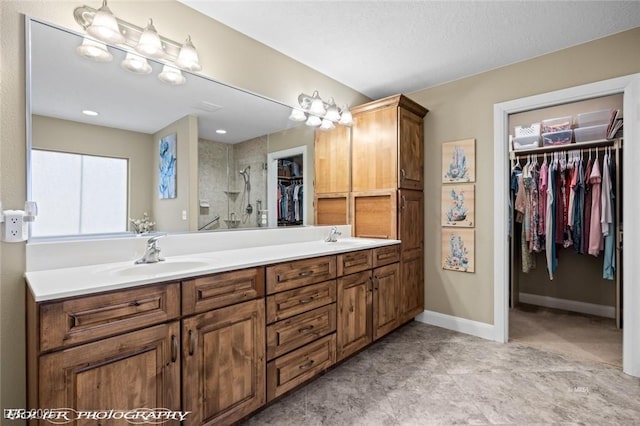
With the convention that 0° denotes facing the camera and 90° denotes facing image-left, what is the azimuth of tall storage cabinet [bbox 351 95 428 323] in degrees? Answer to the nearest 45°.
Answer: approximately 315°

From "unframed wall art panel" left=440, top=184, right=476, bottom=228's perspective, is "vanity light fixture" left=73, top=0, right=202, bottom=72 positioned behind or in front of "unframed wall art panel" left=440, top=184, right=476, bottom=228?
in front

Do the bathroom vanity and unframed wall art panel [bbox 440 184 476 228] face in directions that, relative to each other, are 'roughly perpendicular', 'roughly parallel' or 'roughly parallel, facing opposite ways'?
roughly perpendicular

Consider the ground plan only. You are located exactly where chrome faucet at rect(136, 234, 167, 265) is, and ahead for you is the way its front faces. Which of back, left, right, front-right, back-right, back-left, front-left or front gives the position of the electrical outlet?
back-right

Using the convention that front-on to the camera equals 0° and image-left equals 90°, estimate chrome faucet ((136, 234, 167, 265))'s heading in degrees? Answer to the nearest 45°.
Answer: approximately 315°

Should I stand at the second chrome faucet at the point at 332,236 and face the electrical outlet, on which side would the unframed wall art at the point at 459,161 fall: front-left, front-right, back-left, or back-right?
back-left

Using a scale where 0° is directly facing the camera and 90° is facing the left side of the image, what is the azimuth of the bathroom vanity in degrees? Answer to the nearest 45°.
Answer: approximately 315°

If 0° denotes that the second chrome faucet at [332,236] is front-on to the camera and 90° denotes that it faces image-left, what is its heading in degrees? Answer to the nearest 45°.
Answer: approximately 315°

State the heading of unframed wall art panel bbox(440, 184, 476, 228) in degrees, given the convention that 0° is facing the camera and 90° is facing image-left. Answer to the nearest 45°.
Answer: approximately 0°

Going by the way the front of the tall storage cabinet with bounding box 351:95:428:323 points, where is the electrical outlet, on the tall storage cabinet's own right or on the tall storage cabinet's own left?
on the tall storage cabinet's own right

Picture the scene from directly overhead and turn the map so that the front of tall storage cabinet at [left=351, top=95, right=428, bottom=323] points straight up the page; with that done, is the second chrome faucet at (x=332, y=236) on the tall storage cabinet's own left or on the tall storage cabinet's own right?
on the tall storage cabinet's own right

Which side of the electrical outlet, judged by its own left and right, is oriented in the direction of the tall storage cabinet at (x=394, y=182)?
left
